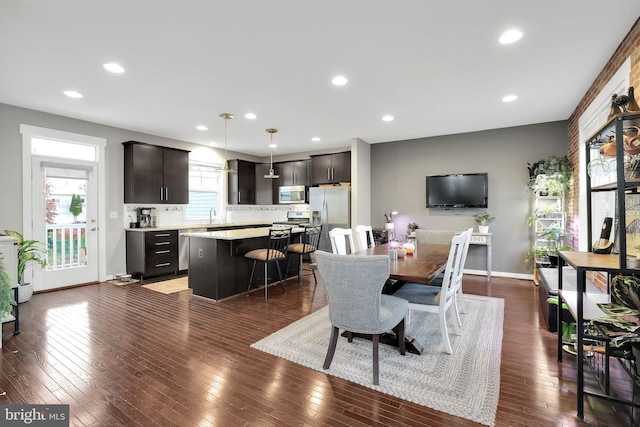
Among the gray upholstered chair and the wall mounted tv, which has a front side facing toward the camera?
the wall mounted tv

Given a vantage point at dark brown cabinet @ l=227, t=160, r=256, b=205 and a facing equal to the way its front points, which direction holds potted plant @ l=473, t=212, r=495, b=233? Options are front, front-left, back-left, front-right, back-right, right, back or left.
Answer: front

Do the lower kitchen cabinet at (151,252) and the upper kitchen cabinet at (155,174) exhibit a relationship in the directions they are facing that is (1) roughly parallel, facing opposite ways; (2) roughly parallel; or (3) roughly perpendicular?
roughly parallel

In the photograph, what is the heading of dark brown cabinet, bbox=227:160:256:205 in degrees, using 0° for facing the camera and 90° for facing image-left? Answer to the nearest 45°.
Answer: approximately 315°

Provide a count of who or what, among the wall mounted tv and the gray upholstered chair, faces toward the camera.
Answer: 1

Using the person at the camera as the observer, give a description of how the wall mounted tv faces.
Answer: facing the viewer

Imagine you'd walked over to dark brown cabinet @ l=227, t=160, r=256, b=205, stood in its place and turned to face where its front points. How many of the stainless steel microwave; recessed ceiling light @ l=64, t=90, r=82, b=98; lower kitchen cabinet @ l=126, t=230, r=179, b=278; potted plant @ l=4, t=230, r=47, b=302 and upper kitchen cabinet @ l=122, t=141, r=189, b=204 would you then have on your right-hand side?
4

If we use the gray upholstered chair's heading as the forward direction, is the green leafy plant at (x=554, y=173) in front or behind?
in front

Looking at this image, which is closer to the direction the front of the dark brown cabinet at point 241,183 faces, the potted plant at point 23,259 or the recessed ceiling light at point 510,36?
the recessed ceiling light

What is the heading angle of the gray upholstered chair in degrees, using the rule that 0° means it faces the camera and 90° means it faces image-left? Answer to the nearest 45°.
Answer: approximately 225°

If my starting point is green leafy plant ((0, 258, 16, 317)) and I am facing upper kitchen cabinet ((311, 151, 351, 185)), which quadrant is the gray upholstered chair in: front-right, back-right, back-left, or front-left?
front-right

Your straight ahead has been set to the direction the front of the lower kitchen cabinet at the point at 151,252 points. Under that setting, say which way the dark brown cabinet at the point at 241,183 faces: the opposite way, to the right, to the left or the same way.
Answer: the same way

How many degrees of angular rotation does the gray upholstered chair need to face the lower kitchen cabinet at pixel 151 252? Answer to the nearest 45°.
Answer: approximately 90° to its left

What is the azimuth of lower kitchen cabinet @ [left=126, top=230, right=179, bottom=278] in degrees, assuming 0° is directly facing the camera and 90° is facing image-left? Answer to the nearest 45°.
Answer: approximately 315°

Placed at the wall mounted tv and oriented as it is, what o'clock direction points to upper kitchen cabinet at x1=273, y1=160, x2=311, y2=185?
The upper kitchen cabinet is roughly at 3 o'clock from the wall mounted tv.

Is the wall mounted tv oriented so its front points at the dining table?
yes

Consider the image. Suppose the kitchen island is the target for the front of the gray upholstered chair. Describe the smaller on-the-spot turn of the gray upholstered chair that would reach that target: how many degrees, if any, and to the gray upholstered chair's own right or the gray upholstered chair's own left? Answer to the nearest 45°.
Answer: approximately 90° to the gray upholstered chair's own left
